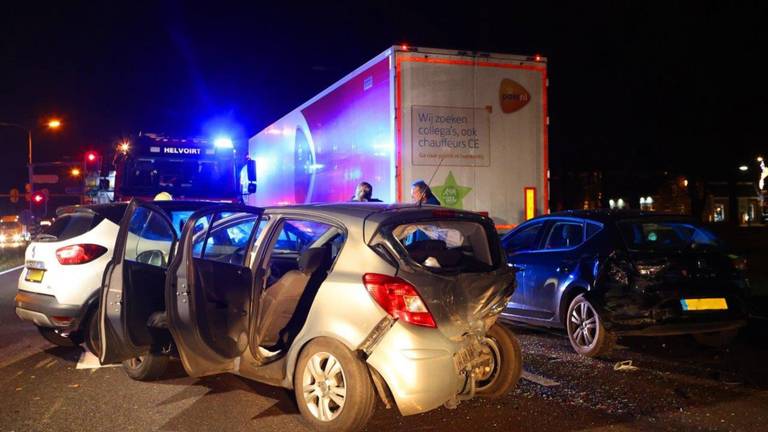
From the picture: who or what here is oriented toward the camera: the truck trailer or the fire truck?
the fire truck

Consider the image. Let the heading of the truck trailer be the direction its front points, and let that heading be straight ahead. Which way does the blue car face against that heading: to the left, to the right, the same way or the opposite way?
the same way

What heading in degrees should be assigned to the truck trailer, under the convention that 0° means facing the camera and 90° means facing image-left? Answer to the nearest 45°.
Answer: approximately 135°

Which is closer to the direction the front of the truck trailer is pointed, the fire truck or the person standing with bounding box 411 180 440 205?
the fire truck

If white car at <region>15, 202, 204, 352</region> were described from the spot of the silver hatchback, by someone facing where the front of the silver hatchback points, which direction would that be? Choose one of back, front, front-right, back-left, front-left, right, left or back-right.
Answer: front

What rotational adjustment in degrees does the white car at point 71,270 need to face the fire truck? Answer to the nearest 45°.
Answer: approximately 45° to its left

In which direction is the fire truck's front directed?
toward the camera

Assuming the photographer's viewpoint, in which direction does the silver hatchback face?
facing away from the viewer and to the left of the viewer

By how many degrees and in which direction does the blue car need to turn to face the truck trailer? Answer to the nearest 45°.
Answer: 0° — it already faces it

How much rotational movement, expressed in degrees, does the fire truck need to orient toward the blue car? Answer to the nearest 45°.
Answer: approximately 45° to its left

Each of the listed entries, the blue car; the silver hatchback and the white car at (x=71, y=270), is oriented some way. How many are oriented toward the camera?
0

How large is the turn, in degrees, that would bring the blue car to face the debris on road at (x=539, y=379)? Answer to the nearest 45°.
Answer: approximately 90° to its left

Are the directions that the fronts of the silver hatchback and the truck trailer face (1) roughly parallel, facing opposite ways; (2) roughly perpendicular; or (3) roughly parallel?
roughly parallel

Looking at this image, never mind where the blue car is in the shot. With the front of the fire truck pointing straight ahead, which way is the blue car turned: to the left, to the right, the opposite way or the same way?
the opposite way

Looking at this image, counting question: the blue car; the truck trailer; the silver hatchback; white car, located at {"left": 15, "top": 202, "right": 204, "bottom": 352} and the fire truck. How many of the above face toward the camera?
1

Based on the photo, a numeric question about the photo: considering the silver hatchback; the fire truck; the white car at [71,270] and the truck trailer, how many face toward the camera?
1
